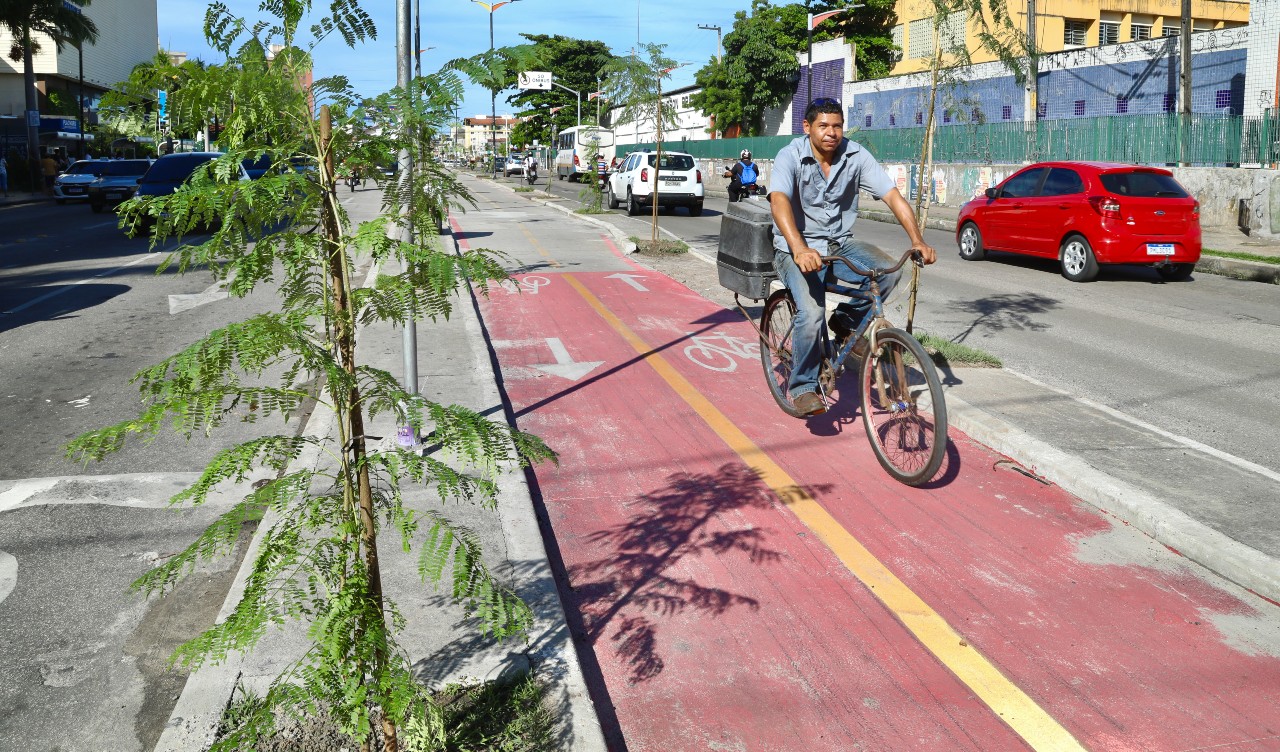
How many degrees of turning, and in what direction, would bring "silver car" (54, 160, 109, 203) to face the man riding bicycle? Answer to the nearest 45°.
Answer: approximately 45° to its left

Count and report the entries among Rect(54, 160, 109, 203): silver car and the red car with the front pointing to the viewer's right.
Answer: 0

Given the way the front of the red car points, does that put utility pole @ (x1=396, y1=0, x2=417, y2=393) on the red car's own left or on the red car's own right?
on the red car's own left

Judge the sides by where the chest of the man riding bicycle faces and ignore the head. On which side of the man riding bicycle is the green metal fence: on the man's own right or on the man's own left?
on the man's own left

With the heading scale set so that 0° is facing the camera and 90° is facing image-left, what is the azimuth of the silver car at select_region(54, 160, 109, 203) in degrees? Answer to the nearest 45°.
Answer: approximately 45°

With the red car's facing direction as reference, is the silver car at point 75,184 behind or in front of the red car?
in front

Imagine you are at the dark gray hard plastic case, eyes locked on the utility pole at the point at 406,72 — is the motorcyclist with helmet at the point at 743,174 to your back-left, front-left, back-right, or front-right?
back-right

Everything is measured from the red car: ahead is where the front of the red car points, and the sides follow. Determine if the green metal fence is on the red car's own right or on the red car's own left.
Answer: on the red car's own right

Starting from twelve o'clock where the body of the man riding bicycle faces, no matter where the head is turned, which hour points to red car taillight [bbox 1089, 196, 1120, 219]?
The red car taillight is roughly at 8 o'clock from the man riding bicycle.

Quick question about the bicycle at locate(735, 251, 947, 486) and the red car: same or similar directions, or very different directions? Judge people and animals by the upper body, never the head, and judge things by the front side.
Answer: very different directions

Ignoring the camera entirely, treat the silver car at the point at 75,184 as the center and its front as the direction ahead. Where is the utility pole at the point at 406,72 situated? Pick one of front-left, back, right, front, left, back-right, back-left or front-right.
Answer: front-left
